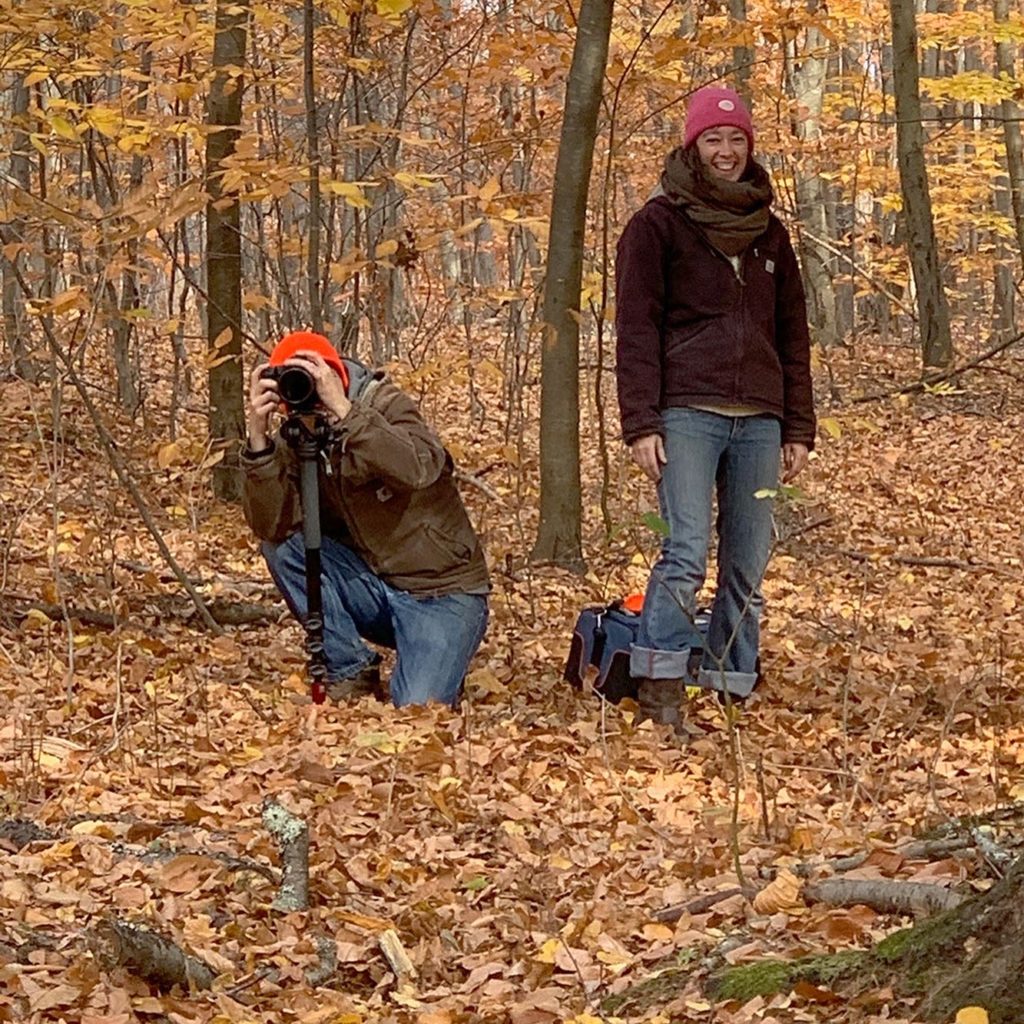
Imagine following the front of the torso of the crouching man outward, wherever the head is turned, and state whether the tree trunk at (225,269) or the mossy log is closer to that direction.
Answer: the mossy log

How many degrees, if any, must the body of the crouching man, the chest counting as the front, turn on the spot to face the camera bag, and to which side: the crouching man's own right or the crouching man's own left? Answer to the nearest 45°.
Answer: approximately 135° to the crouching man's own left

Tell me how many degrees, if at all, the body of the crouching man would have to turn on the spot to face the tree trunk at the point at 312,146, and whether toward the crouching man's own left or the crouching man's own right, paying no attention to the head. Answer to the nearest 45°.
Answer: approximately 135° to the crouching man's own right

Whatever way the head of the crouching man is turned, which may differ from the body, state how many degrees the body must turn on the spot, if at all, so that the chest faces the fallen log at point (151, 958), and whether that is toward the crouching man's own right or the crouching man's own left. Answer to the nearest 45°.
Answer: approximately 45° to the crouching man's own left

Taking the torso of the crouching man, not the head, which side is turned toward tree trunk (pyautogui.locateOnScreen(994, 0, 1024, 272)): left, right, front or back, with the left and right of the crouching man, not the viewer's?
back

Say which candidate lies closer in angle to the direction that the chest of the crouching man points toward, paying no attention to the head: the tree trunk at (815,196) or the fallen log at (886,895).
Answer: the fallen log

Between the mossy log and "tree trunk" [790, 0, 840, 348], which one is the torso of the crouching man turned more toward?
the mossy log

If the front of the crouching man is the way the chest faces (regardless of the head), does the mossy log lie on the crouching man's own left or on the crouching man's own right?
on the crouching man's own left

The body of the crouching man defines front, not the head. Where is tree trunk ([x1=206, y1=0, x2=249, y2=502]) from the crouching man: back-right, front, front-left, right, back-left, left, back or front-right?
back-right

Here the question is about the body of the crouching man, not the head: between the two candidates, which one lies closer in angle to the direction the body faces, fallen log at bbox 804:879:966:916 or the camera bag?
the fallen log

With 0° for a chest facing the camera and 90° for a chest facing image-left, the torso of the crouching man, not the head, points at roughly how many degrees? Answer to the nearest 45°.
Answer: approximately 45°

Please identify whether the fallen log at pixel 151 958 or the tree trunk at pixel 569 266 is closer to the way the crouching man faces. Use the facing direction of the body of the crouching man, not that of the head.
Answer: the fallen log

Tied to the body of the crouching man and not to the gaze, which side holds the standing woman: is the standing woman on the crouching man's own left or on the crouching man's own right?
on the crouching man's own left
